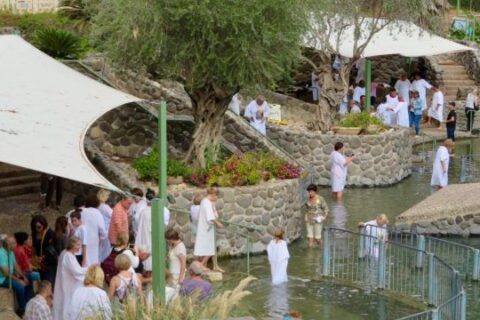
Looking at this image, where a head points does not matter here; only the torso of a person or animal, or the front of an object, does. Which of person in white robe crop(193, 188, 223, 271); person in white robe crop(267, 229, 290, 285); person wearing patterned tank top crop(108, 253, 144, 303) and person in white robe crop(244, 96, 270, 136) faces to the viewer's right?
person in white robe crop(193, 188, 223, 271)

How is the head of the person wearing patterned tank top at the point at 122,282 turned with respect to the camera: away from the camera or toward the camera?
away from the camera

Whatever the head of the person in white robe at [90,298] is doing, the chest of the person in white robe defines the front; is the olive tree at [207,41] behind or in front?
in front

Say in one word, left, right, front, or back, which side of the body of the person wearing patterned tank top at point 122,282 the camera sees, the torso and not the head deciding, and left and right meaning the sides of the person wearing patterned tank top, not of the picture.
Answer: back

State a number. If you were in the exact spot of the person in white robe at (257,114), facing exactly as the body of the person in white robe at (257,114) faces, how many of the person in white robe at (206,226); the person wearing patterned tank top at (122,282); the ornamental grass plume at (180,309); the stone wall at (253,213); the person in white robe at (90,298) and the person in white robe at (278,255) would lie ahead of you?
6

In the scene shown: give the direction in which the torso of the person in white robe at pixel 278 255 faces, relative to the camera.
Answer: away from the camera

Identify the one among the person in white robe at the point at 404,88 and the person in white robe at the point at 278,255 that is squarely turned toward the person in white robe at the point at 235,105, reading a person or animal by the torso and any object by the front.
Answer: the person in white robe at the point at 278,255

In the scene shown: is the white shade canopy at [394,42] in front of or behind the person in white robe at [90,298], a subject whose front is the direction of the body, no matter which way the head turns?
in front
